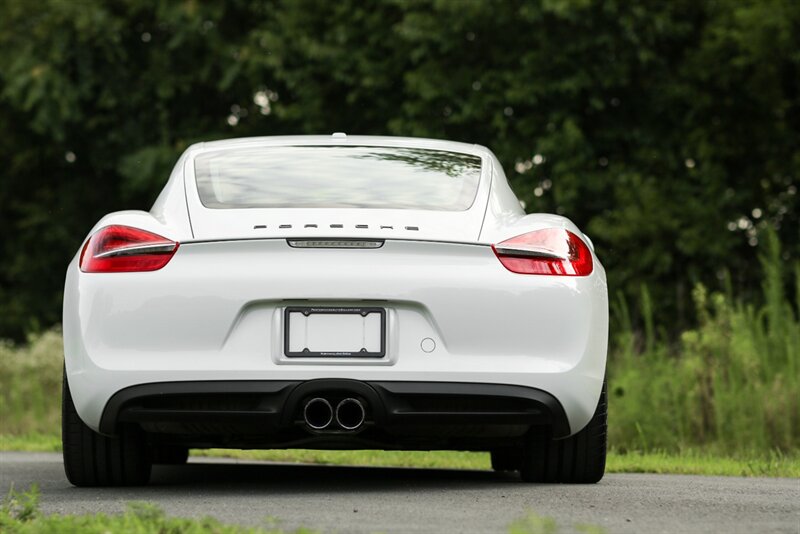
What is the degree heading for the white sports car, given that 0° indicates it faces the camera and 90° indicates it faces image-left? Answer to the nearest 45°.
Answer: approximately 180°
